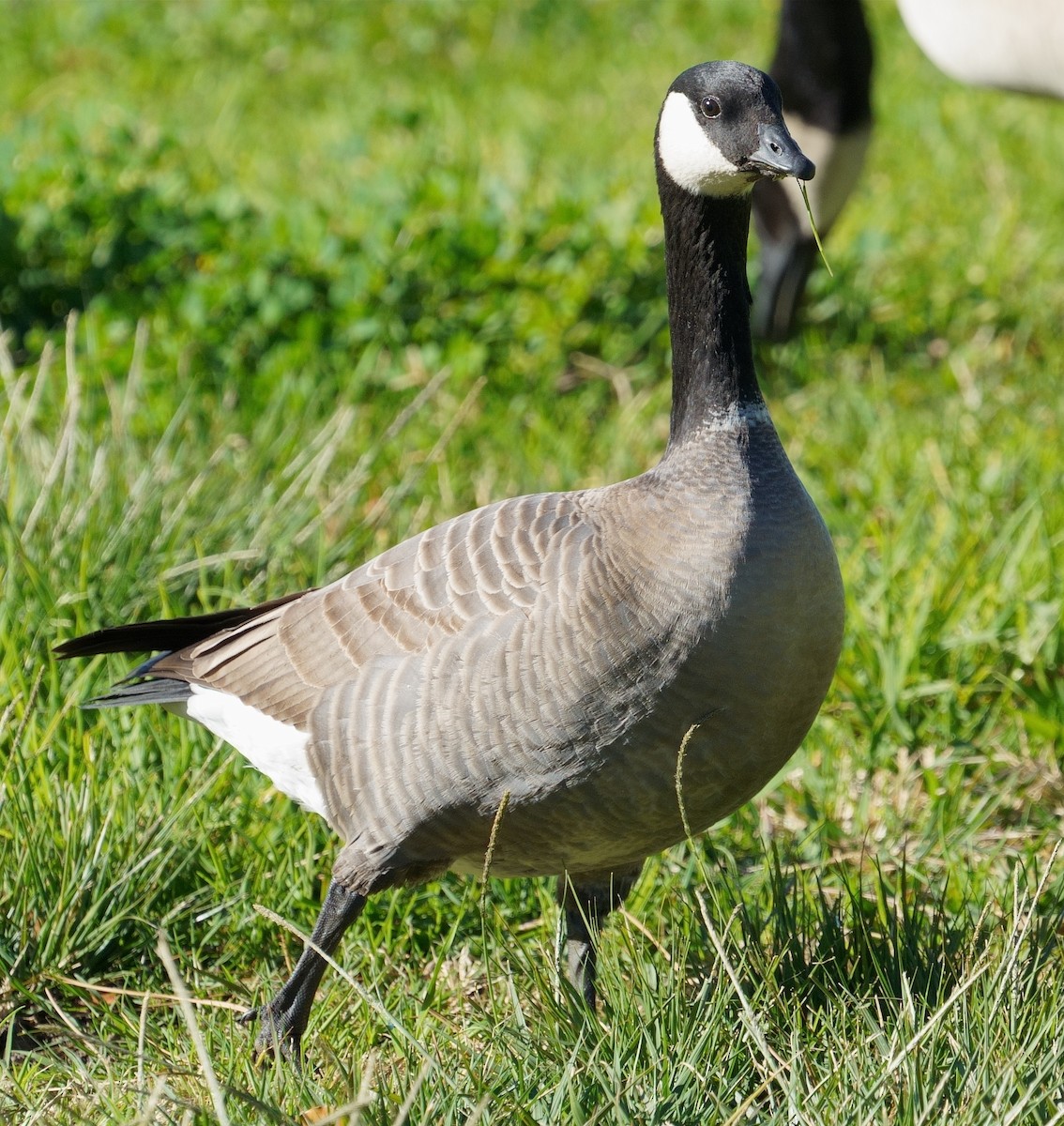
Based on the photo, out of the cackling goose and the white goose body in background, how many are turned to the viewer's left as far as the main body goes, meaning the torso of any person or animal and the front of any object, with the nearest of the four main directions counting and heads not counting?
1

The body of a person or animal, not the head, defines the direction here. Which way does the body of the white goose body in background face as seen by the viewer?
to the viewer's left

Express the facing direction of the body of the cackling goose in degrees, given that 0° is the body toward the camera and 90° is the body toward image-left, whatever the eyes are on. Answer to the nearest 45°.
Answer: approximately 315°

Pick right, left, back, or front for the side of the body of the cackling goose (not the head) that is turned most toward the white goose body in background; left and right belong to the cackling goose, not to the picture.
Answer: left

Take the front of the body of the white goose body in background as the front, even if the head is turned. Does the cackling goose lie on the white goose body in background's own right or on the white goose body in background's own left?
on the white goose body in background's own left
